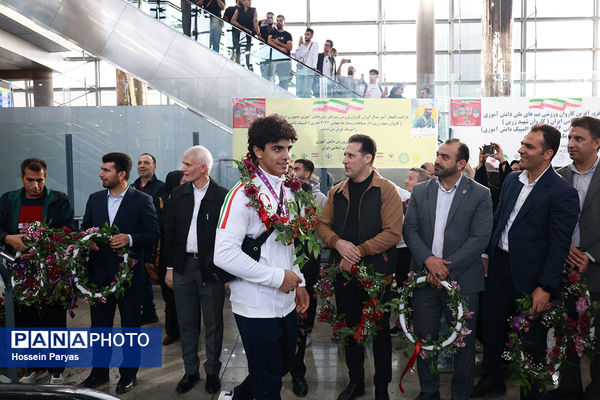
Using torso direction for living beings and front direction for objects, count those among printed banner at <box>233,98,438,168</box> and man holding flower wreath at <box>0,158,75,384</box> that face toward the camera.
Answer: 2

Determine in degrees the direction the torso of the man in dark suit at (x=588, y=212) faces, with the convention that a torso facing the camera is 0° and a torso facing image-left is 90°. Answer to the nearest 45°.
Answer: approximately 45°

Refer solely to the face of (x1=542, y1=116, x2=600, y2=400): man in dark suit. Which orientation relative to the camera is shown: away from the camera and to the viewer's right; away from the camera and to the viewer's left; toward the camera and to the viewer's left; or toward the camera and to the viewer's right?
toward the camera and to the viewer's left

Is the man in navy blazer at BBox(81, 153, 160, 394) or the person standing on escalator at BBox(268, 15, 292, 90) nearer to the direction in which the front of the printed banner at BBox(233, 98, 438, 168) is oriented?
the man in navy blazer

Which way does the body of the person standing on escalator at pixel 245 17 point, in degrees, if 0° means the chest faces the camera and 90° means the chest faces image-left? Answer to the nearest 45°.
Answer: approximately 0°

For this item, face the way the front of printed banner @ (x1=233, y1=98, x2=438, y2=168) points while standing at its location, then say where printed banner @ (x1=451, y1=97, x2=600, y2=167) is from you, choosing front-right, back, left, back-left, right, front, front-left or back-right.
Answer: left

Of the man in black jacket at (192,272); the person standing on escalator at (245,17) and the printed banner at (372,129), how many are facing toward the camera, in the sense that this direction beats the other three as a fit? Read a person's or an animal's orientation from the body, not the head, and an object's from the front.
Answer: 3

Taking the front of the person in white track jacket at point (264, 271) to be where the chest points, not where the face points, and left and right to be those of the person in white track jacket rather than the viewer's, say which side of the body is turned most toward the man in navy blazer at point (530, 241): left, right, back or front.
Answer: left

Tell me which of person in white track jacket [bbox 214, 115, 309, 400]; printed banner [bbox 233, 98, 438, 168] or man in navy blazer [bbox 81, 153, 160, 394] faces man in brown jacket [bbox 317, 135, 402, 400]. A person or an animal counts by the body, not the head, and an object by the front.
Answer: the printed banner

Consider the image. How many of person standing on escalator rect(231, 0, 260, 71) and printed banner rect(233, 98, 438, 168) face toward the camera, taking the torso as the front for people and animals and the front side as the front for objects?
2

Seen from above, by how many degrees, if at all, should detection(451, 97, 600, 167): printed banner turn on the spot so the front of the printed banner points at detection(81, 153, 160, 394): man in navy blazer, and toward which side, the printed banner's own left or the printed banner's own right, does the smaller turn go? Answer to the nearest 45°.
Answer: approximately 45° to the printed banner's own right
